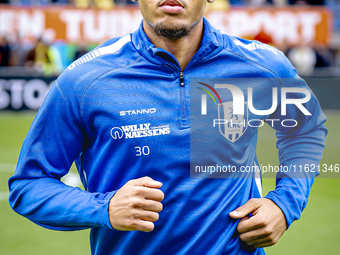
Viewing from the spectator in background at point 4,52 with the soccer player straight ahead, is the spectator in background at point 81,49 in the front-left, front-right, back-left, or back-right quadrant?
front-left

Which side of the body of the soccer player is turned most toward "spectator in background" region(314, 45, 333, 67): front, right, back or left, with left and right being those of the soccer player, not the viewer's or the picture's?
back

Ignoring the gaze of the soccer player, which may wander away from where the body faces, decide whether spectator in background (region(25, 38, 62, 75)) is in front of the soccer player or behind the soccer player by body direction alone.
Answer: behind

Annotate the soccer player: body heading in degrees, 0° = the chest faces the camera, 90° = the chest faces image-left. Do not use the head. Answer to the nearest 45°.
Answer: approximately 0°

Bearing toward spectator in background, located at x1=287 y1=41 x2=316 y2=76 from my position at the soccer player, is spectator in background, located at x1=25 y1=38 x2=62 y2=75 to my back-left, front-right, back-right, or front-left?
front-left

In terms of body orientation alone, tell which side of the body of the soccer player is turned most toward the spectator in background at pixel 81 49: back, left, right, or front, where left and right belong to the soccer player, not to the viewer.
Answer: back

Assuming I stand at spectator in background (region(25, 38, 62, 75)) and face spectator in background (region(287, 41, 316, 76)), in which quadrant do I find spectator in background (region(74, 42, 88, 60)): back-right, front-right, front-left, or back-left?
front-left

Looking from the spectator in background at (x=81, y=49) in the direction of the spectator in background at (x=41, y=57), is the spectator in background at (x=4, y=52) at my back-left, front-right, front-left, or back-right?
front-right

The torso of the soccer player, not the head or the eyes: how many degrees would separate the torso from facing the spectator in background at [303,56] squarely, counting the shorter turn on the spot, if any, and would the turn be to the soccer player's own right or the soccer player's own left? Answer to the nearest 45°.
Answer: approximately 180°
